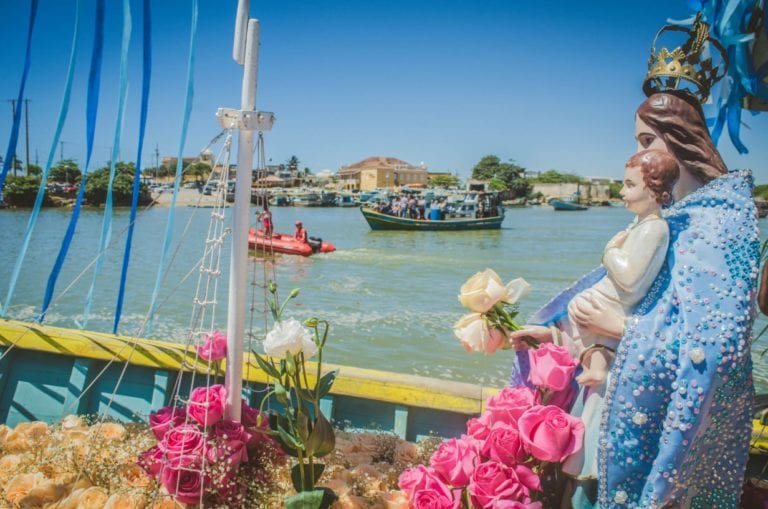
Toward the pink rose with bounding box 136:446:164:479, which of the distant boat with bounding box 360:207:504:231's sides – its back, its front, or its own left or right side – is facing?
left

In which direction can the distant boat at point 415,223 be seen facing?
to the viewer's left

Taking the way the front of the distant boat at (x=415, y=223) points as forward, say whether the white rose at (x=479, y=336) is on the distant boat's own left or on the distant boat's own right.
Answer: on the distant boat's own left

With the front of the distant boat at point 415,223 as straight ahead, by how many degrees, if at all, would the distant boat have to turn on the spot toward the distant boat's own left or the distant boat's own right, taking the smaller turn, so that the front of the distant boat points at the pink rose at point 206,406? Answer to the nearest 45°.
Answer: approximately 90° to the distant boat's own left

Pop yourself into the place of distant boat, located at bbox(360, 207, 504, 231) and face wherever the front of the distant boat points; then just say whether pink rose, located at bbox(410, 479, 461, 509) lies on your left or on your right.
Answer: on your left

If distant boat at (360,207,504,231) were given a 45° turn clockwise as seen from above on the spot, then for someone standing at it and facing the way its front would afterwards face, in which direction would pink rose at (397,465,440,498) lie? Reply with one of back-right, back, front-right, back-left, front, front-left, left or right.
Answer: back-left

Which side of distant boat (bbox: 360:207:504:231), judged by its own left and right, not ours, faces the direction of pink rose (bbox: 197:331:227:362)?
left

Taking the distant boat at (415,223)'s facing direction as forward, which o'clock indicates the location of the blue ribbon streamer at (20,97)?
The blue ribbon streamer is roughly at 9 o'clock from the distant boat.
